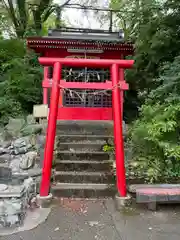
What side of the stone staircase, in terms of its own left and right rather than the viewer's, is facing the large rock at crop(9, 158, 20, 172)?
right

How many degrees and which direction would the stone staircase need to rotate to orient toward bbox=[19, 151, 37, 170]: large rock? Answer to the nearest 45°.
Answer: approximately 90° to its right

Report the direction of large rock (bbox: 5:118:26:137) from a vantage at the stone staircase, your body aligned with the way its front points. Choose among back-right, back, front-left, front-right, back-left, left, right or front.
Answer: back-right

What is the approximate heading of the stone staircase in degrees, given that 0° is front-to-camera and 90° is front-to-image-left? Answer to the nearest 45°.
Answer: approximately 0°

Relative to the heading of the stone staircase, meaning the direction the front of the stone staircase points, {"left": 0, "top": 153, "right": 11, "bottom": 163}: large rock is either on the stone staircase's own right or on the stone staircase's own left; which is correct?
on the stone staircase's own right

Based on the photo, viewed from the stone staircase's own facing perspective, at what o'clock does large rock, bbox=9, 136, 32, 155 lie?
The large rock is roughly at 4 o'clock from the stone staircase.

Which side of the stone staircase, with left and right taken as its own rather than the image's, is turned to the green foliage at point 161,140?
left

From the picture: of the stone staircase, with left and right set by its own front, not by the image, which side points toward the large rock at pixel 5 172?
right
